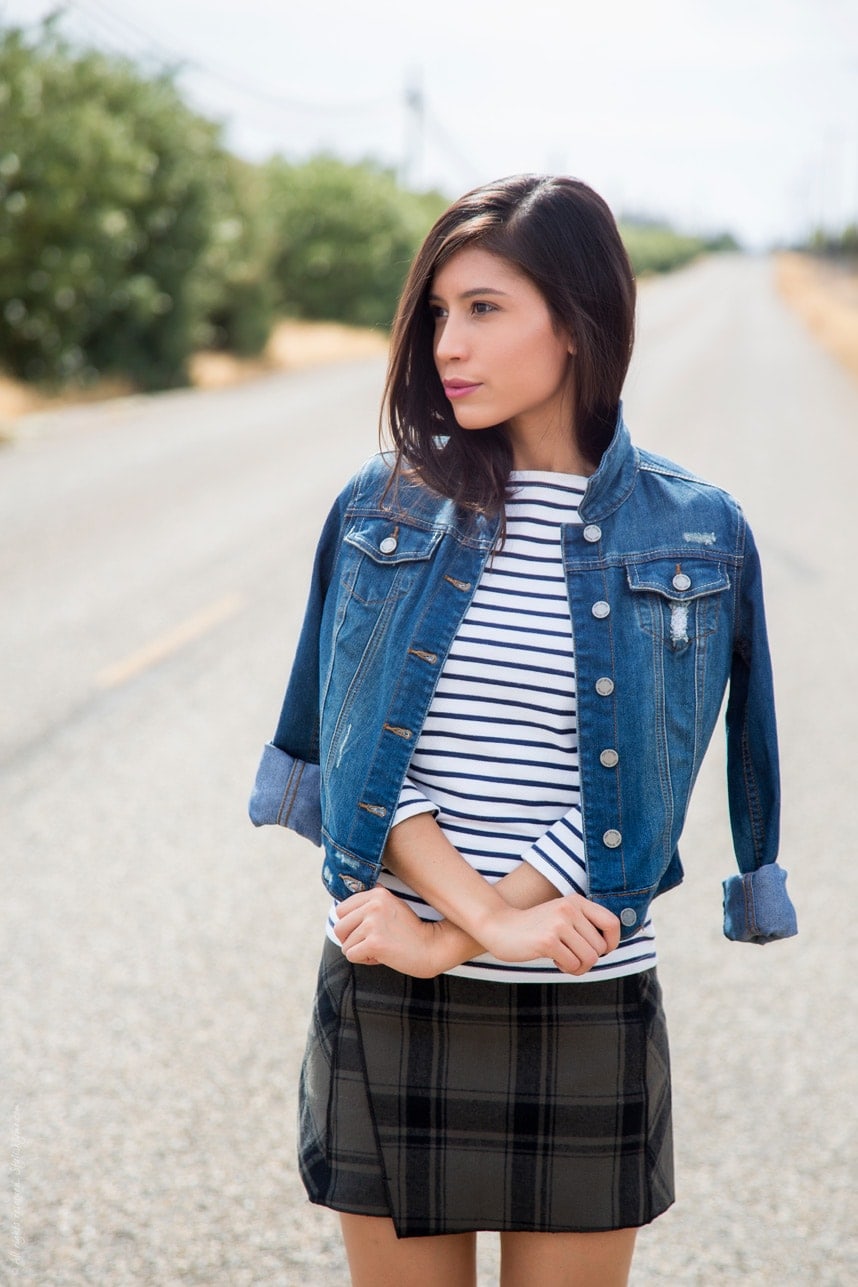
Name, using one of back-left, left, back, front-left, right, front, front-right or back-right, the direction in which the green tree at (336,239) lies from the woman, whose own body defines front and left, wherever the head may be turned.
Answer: back

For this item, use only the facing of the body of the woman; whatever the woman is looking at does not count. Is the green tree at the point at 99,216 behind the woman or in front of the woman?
behind

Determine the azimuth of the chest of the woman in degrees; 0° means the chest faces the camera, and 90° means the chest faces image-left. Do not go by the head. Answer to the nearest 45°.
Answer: approximately 0°

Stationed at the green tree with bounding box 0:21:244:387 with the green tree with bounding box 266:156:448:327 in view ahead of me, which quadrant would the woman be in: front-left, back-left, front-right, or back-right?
back-right

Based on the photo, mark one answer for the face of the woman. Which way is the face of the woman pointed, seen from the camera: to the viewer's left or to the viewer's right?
to the viewer's left
